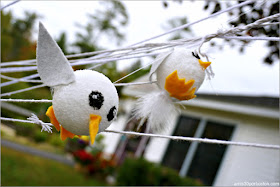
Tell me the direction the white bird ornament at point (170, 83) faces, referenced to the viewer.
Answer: facing to the right of the viewer

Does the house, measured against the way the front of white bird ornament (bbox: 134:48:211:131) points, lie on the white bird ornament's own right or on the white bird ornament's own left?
on the white bird ornament's own left

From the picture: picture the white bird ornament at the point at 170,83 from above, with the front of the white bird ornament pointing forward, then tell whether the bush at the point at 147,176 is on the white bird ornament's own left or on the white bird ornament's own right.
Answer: on the white bird ornament's own left

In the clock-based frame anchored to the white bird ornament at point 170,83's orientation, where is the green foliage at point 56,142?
The green foliage is roughly at 8 o'clock from the white bird ornament.

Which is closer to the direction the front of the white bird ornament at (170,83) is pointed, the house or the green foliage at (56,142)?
the house

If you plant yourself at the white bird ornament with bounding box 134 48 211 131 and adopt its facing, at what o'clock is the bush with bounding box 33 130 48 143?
The bush is roughly at 8 o'clock from the white bird ornament.
